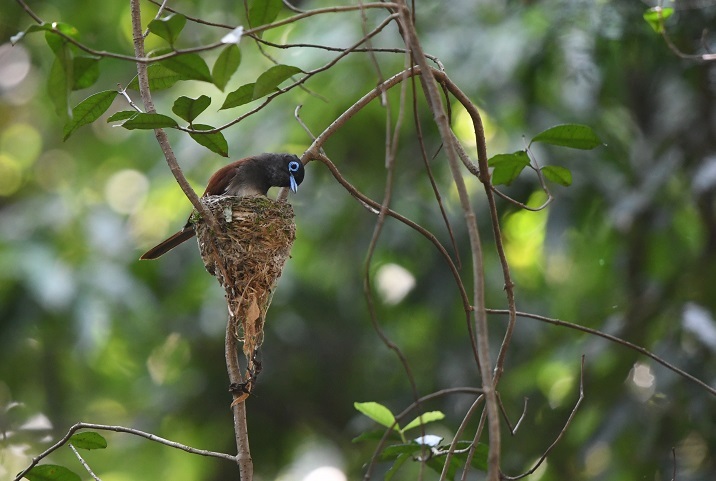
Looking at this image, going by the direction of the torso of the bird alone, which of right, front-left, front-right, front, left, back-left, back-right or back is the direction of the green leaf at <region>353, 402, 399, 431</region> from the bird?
front

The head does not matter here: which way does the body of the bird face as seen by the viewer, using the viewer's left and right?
facing to the right of the viewer

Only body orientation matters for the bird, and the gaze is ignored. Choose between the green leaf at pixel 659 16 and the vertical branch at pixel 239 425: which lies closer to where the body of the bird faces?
the green leaf
